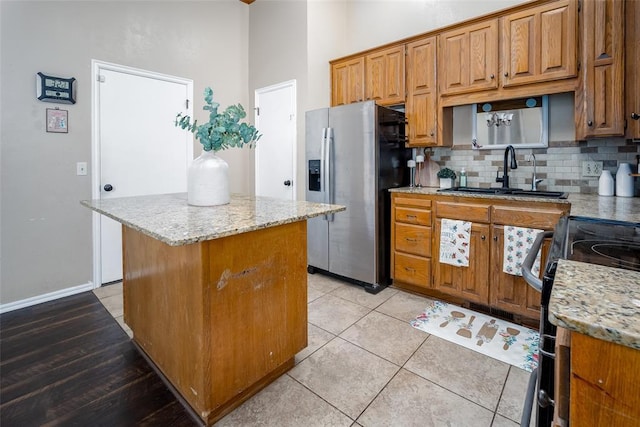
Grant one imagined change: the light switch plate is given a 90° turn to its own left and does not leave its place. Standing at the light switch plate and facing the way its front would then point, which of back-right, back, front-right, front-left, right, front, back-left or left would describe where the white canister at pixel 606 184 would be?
front-right

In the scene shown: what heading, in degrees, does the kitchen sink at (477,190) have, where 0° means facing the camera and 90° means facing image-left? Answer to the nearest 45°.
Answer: approximately 0°

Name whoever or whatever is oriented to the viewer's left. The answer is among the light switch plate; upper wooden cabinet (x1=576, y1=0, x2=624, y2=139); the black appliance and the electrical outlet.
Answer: the black appliance

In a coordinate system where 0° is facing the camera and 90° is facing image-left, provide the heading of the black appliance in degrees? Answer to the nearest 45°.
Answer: approximately 90°

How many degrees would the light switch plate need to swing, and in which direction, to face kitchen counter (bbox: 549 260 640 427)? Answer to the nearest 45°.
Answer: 0° — it already faces it

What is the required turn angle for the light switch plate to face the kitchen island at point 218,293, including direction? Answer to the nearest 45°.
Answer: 0° — it already faces it

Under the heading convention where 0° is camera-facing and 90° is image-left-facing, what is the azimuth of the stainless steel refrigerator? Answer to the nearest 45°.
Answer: approximately 45°
